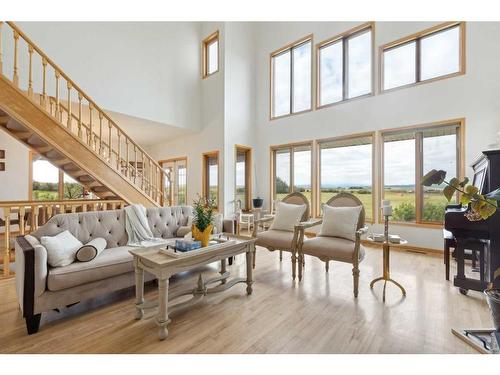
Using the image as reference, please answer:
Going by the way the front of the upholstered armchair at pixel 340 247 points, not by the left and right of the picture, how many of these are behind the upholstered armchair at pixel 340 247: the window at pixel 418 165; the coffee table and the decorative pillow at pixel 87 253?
1

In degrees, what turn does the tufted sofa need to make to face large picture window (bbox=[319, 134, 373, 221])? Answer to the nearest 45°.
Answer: approximately 45° to its left

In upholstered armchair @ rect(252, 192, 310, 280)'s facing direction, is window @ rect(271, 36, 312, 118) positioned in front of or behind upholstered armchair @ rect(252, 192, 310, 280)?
behind

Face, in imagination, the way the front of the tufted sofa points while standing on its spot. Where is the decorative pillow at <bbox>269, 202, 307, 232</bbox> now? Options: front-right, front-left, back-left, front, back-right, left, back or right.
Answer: front-left

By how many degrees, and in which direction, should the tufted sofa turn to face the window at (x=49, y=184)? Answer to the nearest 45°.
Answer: approximately 135° to its left

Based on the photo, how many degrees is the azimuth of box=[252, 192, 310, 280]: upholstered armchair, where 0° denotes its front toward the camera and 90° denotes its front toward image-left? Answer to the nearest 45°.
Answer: approximately 45°

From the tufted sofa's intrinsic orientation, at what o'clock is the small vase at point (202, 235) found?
The small vase is roughly at 11 o'clock from the tufted sofa.

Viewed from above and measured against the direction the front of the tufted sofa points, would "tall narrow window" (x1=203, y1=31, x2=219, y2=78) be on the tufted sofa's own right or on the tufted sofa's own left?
on the tufted sofa's own left

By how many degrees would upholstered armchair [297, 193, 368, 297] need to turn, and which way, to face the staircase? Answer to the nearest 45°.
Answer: approximately 45° to its right

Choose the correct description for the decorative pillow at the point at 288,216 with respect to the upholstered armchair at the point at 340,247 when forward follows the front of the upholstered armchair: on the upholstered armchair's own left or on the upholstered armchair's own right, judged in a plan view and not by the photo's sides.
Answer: on the upholstered armchair's own right

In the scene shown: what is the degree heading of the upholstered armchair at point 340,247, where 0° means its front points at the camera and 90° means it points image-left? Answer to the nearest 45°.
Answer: approximately 45°

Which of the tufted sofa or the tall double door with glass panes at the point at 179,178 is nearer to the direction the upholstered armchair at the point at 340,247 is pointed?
the tufted sofa
